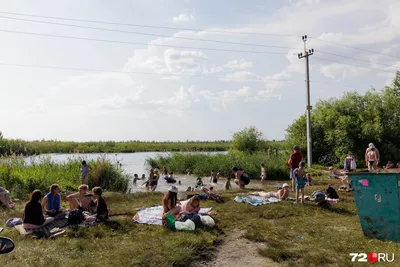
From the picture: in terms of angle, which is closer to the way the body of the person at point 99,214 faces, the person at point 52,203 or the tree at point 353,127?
the person

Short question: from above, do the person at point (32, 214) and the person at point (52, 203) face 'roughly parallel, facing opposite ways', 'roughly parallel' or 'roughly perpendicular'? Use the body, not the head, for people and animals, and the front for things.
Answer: roughly perpendicular

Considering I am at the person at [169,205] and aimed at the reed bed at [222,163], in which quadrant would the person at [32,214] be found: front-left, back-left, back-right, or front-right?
back-left

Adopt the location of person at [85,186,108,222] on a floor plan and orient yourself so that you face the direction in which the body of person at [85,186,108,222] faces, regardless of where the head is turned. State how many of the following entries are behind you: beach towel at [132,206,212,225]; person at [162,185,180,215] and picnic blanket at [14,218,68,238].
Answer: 2

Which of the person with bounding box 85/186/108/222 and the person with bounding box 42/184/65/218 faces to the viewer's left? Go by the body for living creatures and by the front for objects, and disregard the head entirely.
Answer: the person with bounding box 85/186/108/222

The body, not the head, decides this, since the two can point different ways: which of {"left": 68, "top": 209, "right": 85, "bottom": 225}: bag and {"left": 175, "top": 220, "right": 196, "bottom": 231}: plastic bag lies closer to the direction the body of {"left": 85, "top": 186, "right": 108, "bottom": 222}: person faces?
the bag

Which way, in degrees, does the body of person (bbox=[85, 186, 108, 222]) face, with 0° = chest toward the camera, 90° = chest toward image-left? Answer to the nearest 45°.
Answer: approximately 90°

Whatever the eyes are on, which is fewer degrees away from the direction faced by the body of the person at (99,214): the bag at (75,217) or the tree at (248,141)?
the bag

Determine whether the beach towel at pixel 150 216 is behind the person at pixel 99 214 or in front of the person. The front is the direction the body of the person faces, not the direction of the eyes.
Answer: behind
